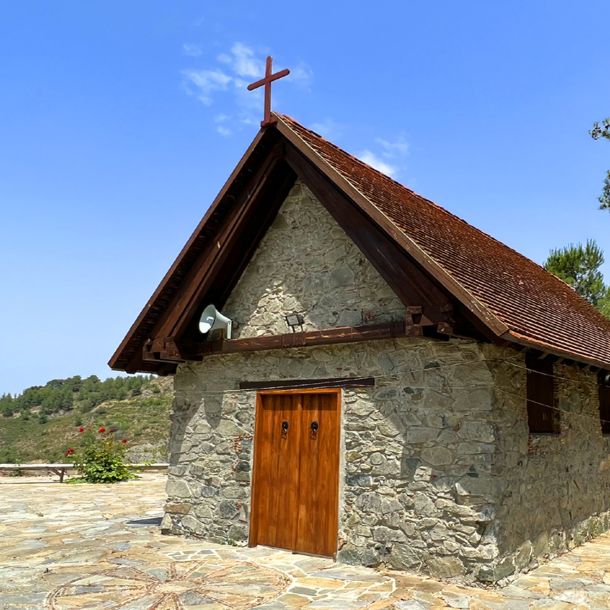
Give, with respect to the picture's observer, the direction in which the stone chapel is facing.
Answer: facing the viewer and to the left of the viewer

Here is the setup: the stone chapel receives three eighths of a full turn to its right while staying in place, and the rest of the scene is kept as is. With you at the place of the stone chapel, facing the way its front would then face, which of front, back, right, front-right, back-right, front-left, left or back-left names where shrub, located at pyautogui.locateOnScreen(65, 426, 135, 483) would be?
front-left

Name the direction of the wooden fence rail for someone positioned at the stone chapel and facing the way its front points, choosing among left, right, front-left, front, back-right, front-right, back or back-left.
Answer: right

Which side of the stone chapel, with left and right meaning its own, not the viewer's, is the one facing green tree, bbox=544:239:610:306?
back
